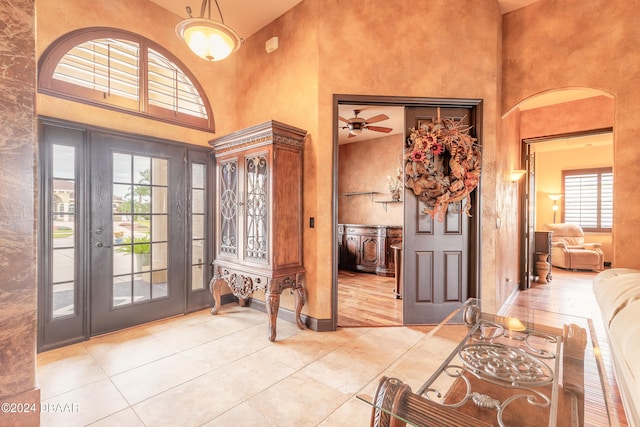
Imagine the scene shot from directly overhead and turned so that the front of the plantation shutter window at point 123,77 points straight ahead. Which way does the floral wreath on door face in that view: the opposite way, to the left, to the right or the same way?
to the right

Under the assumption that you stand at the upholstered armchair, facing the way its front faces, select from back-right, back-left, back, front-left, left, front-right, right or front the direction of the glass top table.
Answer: front-right

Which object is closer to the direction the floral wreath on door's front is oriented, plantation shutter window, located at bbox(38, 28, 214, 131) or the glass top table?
the glass top table

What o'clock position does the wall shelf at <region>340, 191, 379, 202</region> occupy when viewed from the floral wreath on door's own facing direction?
The wall shelf is roughly at 5 o'clock from the floral wreath on door.

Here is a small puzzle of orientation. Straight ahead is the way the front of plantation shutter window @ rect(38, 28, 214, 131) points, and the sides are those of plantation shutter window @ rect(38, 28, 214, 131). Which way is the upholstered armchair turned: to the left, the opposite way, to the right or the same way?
to the right

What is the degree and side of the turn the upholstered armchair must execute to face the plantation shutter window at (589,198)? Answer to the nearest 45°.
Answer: approximately 135° to its left

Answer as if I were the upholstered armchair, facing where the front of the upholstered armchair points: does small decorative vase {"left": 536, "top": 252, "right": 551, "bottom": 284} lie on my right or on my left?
on my right

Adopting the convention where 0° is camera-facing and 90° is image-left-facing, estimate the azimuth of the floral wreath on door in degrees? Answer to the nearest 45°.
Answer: approximately 0°

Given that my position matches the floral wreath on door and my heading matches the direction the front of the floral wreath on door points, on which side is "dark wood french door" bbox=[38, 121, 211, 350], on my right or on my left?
on my right
